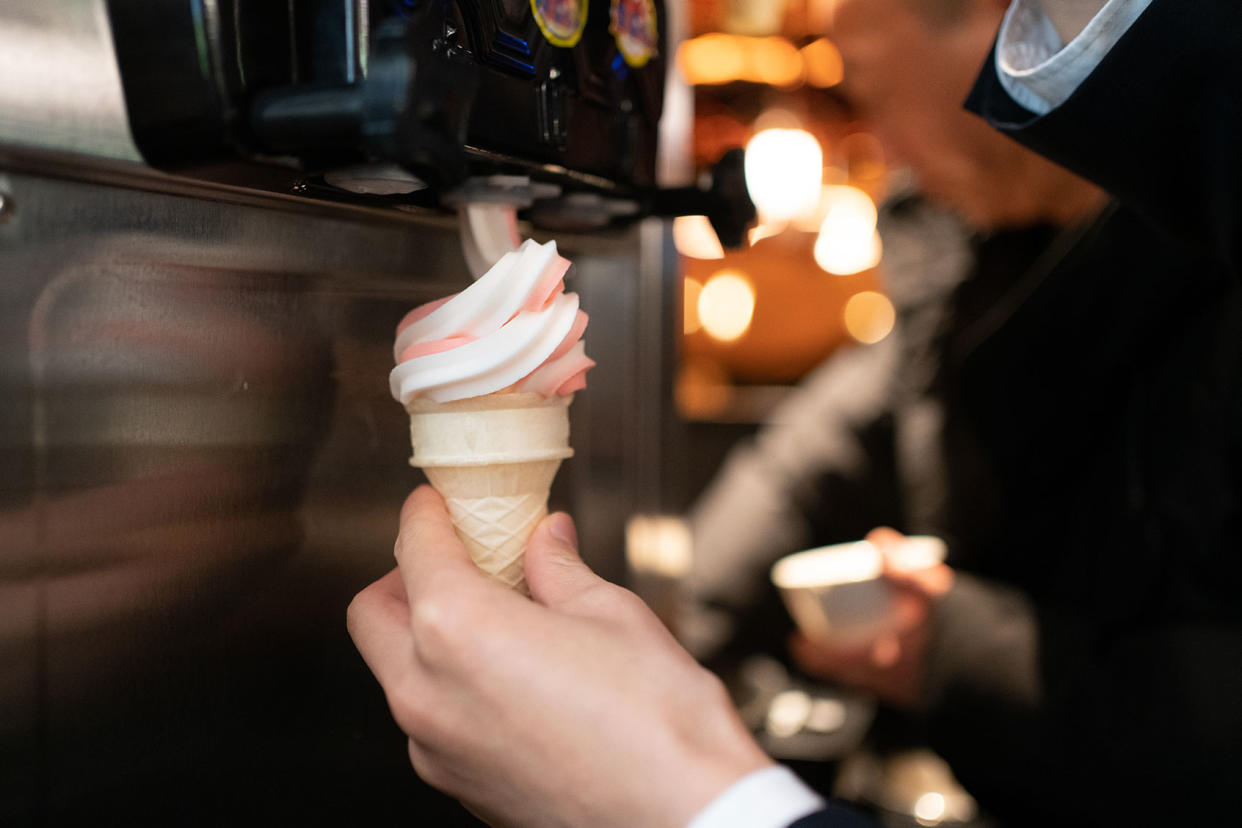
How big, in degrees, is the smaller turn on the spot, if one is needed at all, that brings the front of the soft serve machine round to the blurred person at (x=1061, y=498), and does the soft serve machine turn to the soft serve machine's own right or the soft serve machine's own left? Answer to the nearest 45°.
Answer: approximately 90° to the soft serve machine's own left

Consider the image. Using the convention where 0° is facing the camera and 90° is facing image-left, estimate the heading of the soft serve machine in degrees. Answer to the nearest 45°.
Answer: approximately 315°
